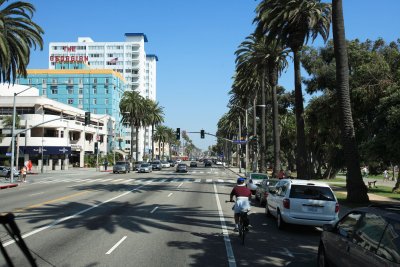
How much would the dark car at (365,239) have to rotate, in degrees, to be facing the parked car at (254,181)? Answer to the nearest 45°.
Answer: approximately 45° to its right

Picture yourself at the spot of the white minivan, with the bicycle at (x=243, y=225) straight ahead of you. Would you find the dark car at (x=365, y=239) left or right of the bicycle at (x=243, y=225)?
left

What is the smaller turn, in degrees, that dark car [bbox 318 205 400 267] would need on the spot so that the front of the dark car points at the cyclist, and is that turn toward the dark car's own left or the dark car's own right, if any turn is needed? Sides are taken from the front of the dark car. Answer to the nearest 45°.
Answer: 0° — it already faces them

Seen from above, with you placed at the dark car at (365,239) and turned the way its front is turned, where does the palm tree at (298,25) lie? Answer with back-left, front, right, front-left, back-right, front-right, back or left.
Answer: front-right

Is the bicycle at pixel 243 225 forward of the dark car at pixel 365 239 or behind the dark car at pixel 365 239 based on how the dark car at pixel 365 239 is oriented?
forward

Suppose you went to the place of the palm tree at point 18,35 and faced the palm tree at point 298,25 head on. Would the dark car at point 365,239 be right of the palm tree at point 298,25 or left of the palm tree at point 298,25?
right

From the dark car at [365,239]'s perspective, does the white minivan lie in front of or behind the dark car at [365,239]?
in front

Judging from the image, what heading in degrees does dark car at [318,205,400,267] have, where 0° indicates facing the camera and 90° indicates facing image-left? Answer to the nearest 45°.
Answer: approximately 135°
